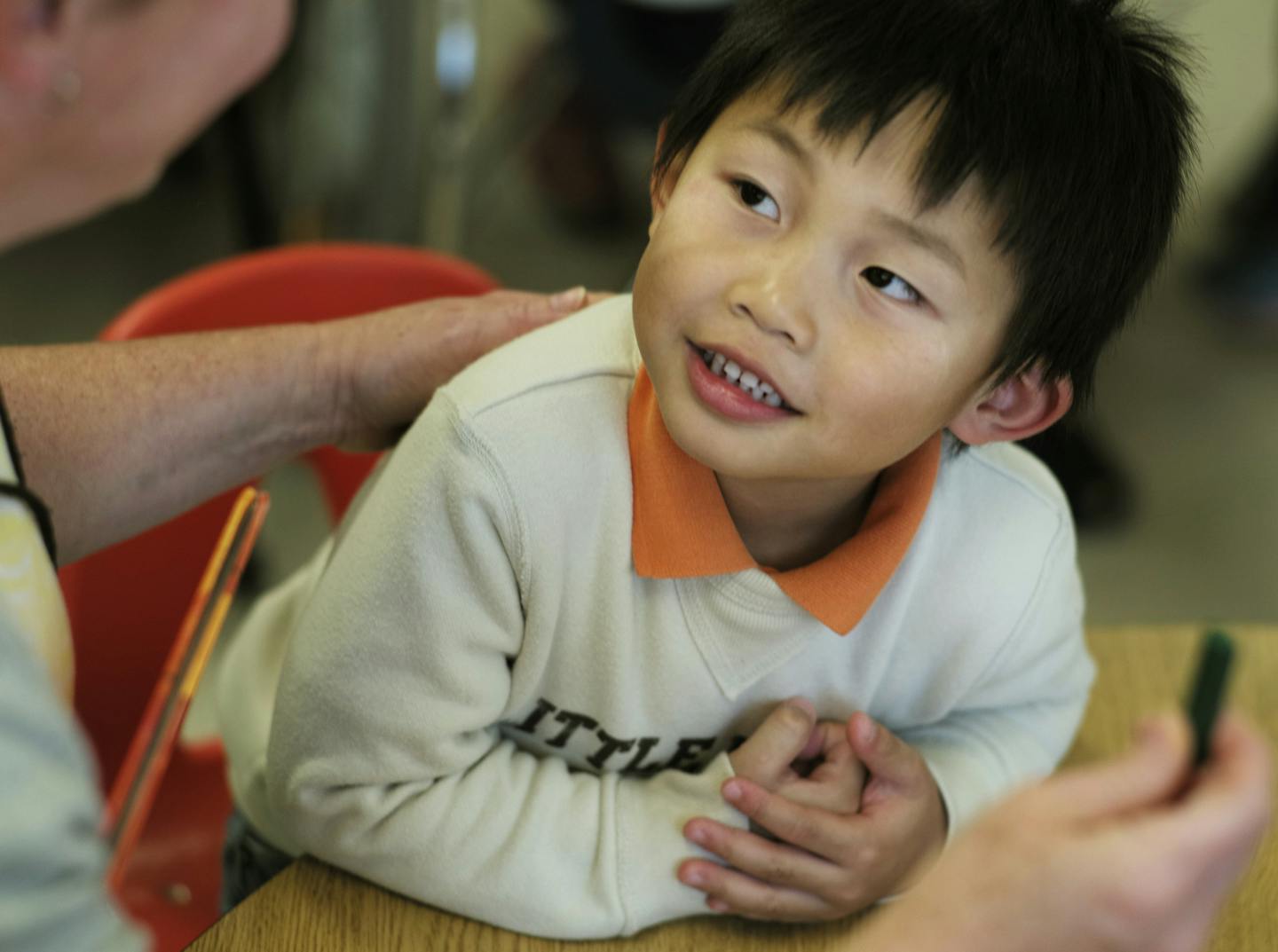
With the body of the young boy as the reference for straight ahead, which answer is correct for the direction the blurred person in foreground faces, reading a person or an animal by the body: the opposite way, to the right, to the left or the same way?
to the left

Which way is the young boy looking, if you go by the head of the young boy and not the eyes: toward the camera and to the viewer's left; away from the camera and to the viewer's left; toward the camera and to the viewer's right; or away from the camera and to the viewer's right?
toward the camera and to the viewer's left

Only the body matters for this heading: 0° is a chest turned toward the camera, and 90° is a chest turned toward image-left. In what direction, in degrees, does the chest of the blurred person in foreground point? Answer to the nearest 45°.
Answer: approximately 270°

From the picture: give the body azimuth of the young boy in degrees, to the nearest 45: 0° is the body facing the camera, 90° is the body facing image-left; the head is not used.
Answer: approximately 0°
